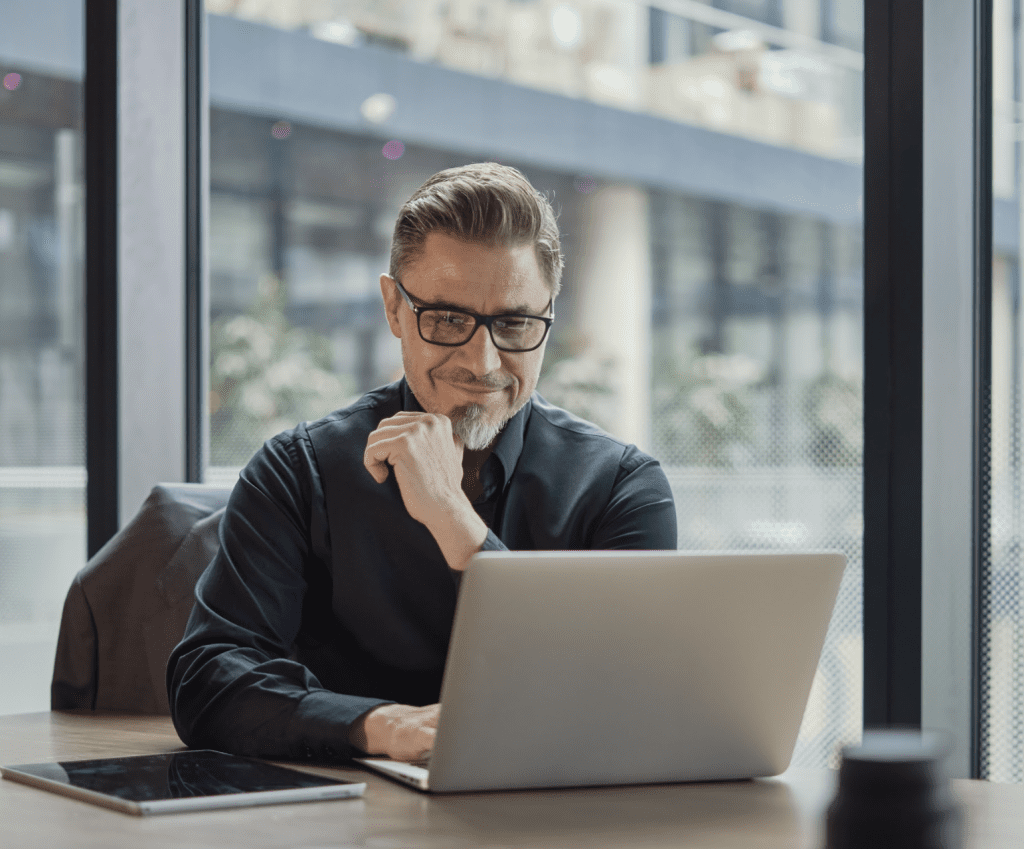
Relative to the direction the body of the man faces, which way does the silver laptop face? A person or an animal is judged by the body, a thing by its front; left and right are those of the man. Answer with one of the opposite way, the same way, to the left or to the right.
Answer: the opposite way

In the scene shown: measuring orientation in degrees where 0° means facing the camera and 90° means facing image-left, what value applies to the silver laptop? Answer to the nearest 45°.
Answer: approximately 135°

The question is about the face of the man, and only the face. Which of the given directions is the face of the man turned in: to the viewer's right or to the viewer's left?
to the viewer's right

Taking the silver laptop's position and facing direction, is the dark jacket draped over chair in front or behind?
in front

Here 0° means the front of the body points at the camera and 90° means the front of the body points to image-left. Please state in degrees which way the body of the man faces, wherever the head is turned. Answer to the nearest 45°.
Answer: approximately 315°
